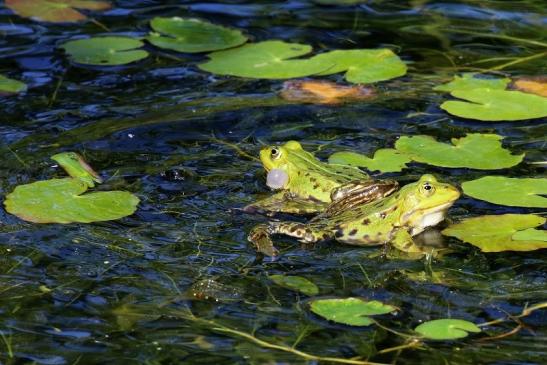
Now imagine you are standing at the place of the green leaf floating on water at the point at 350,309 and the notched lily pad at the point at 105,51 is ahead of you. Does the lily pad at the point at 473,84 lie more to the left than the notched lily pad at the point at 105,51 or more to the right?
right

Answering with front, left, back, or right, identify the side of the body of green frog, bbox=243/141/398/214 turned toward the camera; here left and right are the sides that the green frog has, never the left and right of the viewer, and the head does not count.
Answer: left

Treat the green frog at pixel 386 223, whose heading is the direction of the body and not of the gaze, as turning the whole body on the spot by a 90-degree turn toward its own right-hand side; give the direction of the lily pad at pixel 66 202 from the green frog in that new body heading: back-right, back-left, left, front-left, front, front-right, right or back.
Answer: right

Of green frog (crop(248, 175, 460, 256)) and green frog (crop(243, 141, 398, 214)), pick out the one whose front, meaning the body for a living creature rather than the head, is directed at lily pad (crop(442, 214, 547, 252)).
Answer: green frog (crop(248, 175, 460, 256))

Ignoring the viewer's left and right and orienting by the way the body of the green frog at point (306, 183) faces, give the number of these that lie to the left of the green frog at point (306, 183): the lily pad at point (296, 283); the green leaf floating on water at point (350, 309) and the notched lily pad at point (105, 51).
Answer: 2

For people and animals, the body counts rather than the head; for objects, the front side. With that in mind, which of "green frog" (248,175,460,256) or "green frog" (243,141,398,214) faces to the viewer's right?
"green frog" (248,175,460,256)

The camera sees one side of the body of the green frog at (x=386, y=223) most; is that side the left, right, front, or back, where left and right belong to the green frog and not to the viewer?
right

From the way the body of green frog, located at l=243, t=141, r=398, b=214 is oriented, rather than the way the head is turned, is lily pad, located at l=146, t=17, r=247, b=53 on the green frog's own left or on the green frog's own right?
on the green frog's own right

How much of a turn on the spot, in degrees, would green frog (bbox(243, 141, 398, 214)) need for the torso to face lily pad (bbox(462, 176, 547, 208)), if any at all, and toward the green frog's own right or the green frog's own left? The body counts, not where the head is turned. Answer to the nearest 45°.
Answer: approximately 180°

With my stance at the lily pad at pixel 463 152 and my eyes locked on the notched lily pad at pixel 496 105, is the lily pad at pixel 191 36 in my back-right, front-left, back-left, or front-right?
front-left

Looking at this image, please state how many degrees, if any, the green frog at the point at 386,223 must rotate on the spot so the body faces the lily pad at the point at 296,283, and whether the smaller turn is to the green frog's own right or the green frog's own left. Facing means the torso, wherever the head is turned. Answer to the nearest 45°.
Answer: approximately 135° to the green frog's own right

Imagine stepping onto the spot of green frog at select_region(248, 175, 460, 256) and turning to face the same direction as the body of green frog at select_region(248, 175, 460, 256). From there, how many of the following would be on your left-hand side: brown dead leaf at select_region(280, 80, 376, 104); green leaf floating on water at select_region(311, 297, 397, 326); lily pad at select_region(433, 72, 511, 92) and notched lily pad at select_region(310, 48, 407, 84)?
3

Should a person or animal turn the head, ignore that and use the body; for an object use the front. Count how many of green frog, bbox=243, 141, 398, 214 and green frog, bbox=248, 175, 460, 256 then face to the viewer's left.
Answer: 1

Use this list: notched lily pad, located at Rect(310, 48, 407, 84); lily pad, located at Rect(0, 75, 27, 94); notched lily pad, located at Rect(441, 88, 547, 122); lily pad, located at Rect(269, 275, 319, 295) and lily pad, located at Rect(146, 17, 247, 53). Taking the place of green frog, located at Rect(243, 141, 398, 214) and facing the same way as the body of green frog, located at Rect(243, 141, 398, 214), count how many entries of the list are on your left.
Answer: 1

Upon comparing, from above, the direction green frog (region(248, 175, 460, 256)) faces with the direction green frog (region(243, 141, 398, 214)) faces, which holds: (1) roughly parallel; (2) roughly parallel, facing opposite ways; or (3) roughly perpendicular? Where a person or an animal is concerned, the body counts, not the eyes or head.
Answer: roughly parallel, facing opposite ways

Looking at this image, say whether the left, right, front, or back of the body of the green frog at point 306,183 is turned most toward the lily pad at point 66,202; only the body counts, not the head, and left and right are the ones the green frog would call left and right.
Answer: front
